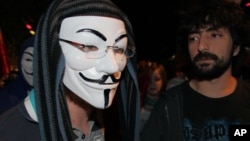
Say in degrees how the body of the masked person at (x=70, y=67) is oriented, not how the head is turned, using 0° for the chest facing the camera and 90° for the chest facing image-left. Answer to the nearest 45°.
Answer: approximately 315°

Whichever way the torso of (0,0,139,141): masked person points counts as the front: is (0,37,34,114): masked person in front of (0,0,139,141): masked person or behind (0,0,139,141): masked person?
behind
